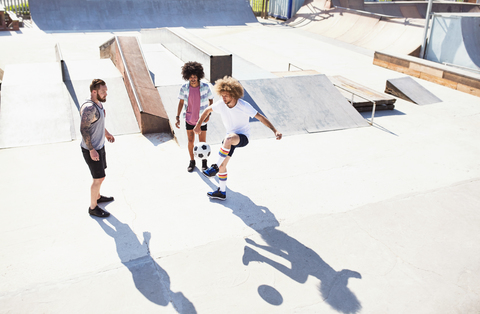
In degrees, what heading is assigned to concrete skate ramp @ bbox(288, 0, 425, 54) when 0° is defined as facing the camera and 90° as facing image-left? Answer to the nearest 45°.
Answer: approximately 45°

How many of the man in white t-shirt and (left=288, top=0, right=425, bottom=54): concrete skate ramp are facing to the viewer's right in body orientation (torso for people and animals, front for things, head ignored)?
0

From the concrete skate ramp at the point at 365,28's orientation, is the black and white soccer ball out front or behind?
out front

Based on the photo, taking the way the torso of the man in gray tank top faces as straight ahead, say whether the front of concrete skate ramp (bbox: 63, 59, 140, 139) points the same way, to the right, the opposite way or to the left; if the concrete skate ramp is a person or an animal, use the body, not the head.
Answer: to the right

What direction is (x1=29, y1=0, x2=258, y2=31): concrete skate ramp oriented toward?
toward the camera

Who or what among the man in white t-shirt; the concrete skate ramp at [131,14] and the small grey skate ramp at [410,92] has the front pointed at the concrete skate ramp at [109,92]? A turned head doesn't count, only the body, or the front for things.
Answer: the concrete skate ramp at [131,14]

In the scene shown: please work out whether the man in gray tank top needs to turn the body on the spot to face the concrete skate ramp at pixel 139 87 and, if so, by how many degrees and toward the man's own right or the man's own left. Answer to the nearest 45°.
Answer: approximately 90° to the man's own left

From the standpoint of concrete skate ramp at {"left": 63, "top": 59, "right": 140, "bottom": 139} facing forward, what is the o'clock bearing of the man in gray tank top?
The man in gray tank top is roughly at 12 o'clock from the concrete skate ramp.

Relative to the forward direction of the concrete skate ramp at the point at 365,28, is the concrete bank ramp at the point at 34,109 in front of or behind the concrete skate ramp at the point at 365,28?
in front

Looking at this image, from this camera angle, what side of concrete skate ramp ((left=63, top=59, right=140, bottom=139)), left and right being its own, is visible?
front

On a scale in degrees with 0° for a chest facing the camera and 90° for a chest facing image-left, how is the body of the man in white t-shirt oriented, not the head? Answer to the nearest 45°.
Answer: approximately 45°

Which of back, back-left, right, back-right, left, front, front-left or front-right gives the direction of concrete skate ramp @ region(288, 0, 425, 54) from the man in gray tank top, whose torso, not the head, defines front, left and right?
front-left

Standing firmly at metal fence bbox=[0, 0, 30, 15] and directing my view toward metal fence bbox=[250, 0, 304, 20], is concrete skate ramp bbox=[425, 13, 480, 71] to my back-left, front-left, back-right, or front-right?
front-right

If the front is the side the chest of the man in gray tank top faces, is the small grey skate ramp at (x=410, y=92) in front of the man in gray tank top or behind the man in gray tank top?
in front

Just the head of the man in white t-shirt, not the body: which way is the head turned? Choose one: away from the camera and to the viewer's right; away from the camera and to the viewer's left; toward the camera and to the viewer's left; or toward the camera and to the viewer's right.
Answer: toward the camera and to the viewer's left

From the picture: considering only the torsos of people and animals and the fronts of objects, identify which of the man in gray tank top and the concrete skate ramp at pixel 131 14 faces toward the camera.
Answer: the concrete skate ramp

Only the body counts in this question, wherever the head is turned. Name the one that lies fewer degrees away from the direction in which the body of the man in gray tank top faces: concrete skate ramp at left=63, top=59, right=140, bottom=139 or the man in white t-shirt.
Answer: the man in white t-shirt

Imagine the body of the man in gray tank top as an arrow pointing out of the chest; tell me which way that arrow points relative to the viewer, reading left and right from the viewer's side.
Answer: facing to the right of the viewer

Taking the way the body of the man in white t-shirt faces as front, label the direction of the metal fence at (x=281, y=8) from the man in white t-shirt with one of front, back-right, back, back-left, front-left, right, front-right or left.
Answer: back-right
